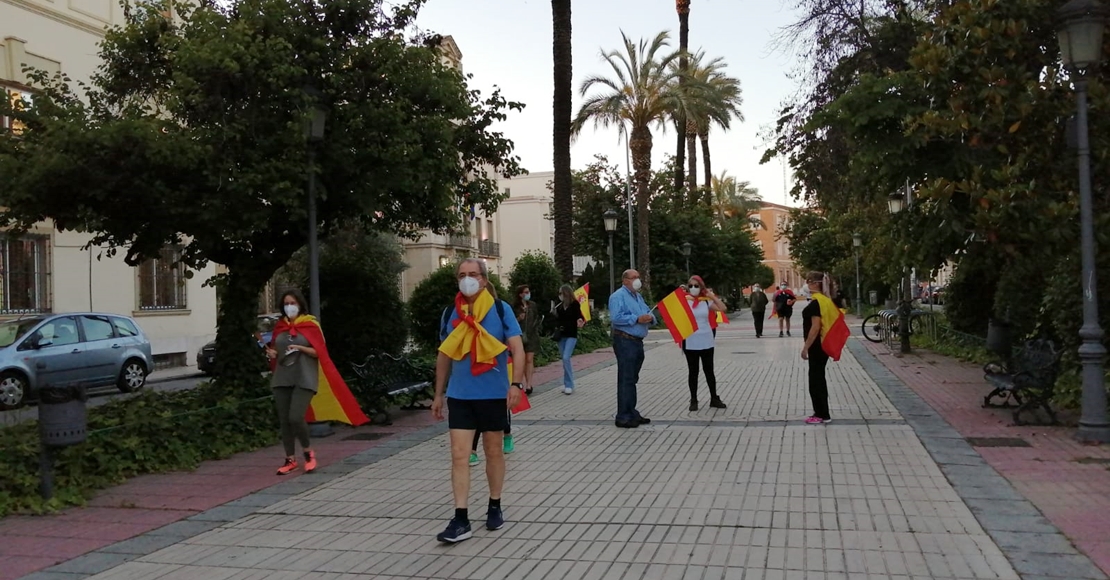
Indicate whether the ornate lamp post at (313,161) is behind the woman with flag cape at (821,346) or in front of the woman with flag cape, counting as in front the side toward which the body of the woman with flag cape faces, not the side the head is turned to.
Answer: in front

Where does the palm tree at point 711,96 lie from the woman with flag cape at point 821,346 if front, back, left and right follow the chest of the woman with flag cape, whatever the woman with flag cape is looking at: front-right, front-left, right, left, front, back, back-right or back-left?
right

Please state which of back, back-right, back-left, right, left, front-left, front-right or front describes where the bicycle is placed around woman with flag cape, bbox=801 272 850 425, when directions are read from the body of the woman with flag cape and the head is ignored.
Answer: right

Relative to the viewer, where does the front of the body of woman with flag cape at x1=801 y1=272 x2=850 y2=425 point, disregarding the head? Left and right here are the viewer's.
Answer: facing to the left of the viewer

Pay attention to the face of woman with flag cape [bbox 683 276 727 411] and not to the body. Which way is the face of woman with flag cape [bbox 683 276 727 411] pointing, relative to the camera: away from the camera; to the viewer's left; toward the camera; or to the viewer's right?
toward the camera

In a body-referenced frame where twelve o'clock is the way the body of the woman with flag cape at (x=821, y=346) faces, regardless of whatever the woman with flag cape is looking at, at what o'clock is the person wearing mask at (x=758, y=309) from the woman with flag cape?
The person wearing mask is roughly at 3 o'clock from the woman with flag cape.

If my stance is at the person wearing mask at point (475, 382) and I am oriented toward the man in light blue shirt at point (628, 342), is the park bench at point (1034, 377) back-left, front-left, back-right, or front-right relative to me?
front-right

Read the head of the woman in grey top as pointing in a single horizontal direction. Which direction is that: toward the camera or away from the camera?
toward the camera

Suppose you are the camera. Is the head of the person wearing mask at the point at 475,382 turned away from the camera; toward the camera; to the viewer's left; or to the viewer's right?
toward the camera

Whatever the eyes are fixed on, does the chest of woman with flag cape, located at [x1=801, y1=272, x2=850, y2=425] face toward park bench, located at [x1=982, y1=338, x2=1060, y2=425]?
no

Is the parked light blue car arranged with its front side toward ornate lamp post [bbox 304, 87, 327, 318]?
no
